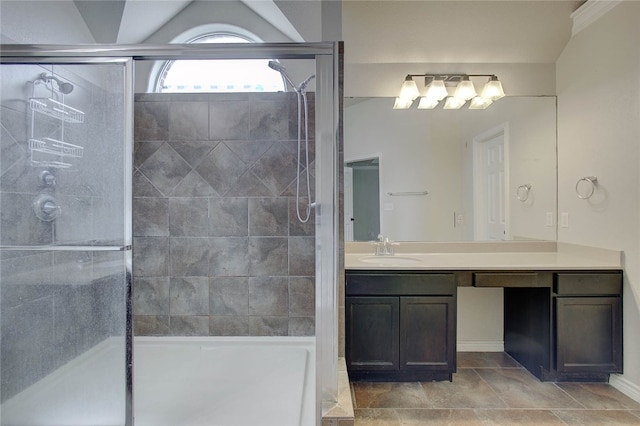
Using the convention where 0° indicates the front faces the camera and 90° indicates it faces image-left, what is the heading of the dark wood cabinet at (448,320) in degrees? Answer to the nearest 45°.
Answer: approximately 0°

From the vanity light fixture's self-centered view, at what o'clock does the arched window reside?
The arched window is roughly at 2 o'clock from the vanity light fixture.

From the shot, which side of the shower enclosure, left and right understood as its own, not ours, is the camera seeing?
front

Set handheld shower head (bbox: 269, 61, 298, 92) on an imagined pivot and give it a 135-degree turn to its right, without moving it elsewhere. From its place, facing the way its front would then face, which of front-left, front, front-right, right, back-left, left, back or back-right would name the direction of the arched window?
left

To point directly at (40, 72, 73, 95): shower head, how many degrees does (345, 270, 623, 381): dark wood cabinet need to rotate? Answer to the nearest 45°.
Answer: approximately 45° to its right

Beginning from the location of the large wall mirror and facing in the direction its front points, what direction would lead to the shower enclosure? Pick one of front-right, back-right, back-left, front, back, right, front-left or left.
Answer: front-right

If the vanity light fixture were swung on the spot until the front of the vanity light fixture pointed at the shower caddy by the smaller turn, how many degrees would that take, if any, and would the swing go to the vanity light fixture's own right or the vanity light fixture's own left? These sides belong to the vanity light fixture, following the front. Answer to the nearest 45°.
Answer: approximately 45° to the vanity light fixture's own right

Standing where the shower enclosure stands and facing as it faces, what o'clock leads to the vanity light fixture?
The vanity light fixture is roughly at 9 o'clock from the shower enclosure.

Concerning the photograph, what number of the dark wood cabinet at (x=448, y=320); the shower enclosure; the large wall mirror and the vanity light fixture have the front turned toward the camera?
4

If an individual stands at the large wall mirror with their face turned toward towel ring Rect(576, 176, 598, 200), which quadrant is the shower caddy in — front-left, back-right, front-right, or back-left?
back-right

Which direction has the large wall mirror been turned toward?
toward the camera

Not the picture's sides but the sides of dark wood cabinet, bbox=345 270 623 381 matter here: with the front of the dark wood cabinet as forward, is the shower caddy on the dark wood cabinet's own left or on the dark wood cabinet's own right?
on the dark wood cabinet's own right

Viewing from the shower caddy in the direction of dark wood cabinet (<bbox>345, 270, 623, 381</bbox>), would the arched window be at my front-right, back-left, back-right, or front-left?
front-left

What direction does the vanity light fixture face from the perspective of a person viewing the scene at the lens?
facing the viewer

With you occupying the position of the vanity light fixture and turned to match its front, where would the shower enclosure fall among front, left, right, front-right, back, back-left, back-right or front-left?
front-right
